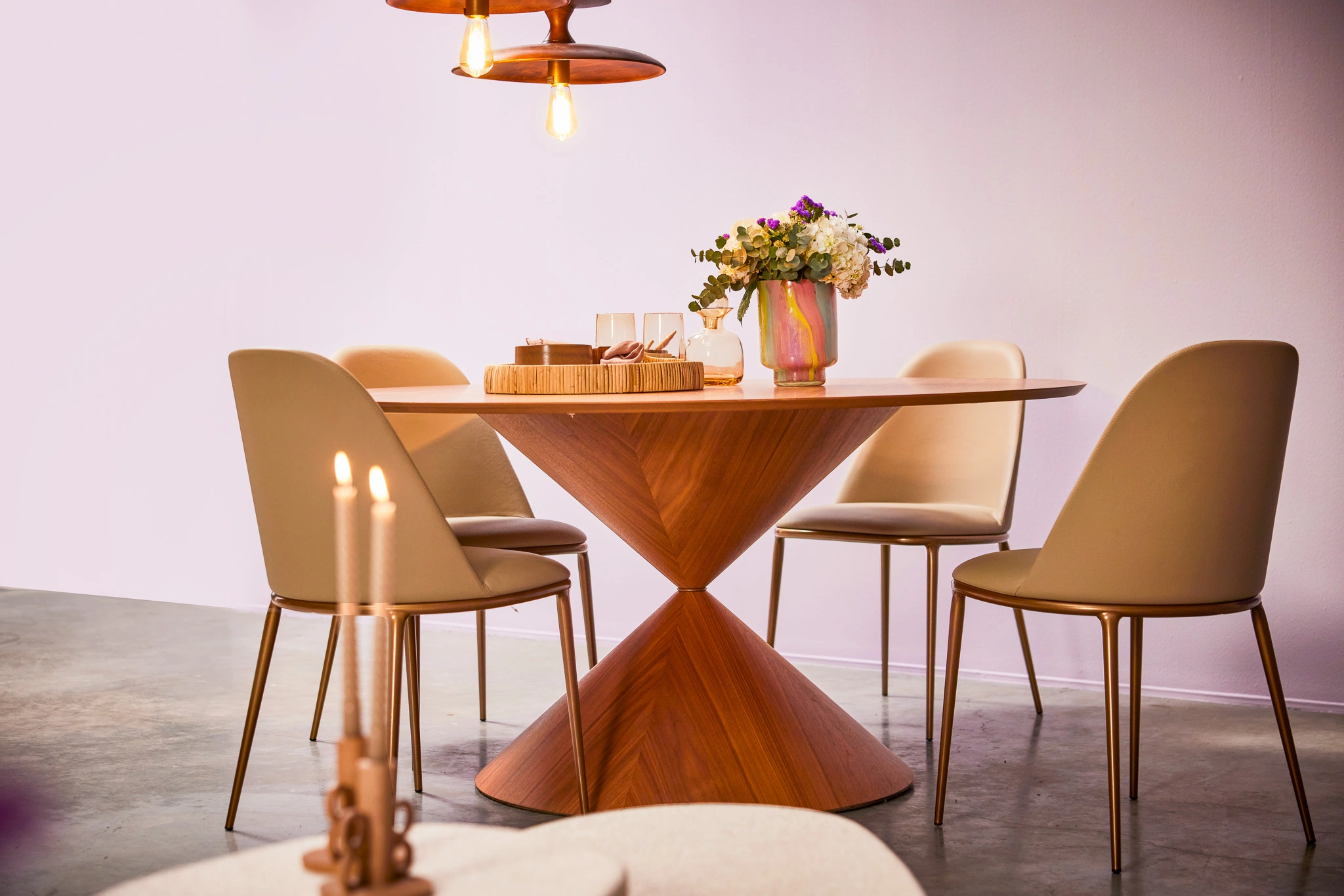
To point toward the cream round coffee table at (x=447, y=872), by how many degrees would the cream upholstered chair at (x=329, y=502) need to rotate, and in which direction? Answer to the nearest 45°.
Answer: approximately 135° to its right

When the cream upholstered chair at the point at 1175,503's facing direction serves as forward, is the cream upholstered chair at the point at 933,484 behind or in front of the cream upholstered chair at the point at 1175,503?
in front

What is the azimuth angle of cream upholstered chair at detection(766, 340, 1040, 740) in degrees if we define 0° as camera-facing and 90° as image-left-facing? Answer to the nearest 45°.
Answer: approximately 45°

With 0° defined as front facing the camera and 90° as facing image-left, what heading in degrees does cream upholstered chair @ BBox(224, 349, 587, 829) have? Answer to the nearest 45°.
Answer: approximately 225°

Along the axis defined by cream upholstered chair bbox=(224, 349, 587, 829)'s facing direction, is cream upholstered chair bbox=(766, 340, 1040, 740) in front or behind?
in front

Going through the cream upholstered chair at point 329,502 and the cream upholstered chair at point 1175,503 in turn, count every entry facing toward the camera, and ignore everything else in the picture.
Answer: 0

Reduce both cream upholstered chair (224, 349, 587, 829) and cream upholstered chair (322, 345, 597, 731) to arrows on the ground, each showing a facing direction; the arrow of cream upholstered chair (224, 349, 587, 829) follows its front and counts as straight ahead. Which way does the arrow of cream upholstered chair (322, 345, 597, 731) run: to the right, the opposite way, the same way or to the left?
to the right

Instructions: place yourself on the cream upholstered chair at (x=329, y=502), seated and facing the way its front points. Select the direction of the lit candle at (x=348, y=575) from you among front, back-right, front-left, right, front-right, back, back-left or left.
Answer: back-right

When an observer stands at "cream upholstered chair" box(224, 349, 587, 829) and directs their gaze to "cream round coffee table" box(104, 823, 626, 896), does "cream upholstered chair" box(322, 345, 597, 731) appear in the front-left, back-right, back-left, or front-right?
back-left

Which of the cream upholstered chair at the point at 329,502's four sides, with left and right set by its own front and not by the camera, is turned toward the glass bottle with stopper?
front

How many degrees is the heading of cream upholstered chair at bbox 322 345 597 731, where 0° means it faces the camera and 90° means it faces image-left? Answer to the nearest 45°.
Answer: approximately 315°

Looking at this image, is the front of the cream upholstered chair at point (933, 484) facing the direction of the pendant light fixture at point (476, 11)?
yes

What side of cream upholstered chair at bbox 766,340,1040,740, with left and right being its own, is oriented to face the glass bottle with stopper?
front

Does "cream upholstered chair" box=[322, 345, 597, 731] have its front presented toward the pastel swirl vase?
yes

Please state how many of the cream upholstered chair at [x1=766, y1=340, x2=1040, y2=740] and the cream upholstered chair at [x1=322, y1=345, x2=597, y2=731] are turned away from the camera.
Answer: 0
